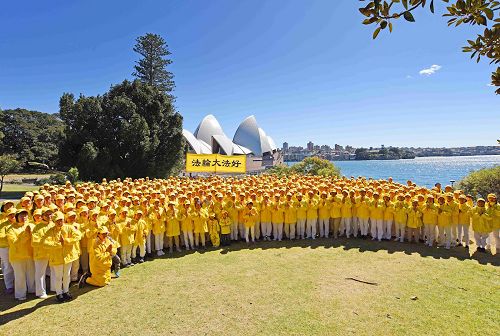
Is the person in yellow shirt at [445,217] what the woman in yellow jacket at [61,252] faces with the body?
no

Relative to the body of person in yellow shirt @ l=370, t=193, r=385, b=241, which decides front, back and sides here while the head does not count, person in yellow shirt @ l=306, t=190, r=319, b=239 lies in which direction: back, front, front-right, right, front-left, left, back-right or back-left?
right

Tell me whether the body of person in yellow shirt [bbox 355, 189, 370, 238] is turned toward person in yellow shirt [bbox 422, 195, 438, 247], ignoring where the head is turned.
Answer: no

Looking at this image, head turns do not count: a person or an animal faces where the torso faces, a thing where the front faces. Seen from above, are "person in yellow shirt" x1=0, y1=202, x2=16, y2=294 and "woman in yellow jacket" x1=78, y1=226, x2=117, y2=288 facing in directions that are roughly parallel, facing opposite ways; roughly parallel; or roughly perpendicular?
roughly parallel

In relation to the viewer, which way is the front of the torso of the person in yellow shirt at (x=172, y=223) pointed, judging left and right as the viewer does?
facing the viewer

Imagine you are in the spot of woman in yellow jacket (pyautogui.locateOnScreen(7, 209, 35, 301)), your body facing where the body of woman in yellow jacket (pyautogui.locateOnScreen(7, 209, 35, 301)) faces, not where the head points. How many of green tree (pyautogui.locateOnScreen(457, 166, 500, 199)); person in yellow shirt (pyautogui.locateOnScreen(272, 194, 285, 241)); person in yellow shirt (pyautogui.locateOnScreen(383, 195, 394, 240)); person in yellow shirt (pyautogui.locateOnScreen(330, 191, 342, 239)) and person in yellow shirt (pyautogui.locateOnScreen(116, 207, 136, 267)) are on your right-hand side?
0

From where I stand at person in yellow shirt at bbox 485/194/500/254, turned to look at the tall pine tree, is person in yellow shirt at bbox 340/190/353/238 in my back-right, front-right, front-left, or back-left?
front-left

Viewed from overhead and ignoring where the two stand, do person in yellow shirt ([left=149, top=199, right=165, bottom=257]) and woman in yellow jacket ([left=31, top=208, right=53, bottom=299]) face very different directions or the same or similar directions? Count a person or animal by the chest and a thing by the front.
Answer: same or similar directions

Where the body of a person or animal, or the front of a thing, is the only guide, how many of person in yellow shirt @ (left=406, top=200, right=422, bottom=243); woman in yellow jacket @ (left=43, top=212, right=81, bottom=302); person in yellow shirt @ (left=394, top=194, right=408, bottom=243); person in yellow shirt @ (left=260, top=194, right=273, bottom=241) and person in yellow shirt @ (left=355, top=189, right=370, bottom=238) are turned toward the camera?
5

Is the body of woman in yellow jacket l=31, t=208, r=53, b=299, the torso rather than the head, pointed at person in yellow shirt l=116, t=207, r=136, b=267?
no

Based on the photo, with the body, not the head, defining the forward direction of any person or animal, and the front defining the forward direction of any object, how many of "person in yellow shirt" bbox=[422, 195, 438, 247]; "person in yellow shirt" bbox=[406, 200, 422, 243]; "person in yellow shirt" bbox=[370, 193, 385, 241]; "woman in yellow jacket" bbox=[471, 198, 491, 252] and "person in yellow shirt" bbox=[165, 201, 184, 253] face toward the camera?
5

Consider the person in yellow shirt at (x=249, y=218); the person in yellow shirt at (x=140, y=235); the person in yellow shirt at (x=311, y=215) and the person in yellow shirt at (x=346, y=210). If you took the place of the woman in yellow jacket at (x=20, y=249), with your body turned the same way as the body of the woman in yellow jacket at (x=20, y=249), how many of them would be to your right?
0

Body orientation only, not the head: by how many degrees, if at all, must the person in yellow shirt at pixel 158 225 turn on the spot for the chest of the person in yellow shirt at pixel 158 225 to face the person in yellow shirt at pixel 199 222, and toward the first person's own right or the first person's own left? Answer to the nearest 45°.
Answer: approximately 45° to the first person's own left

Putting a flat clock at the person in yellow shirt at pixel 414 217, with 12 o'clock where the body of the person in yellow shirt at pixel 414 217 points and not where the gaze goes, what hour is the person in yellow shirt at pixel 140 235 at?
the person in yellow shirt at pixel 140 235 is roughly at 2 o'clock from the person in yellow shirt at pixel 414 217.

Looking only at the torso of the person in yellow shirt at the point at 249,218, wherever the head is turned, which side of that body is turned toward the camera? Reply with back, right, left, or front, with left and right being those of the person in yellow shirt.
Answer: front

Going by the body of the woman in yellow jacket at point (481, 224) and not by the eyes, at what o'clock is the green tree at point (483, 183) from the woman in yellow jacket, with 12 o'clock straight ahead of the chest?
The green tree is roughly at 6 o'clock from the woman in yellow jacket.

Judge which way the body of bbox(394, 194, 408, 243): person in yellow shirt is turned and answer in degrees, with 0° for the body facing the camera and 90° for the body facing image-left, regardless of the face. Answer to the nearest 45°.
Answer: approximately 0°

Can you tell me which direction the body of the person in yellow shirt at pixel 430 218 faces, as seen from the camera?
toward the camera
